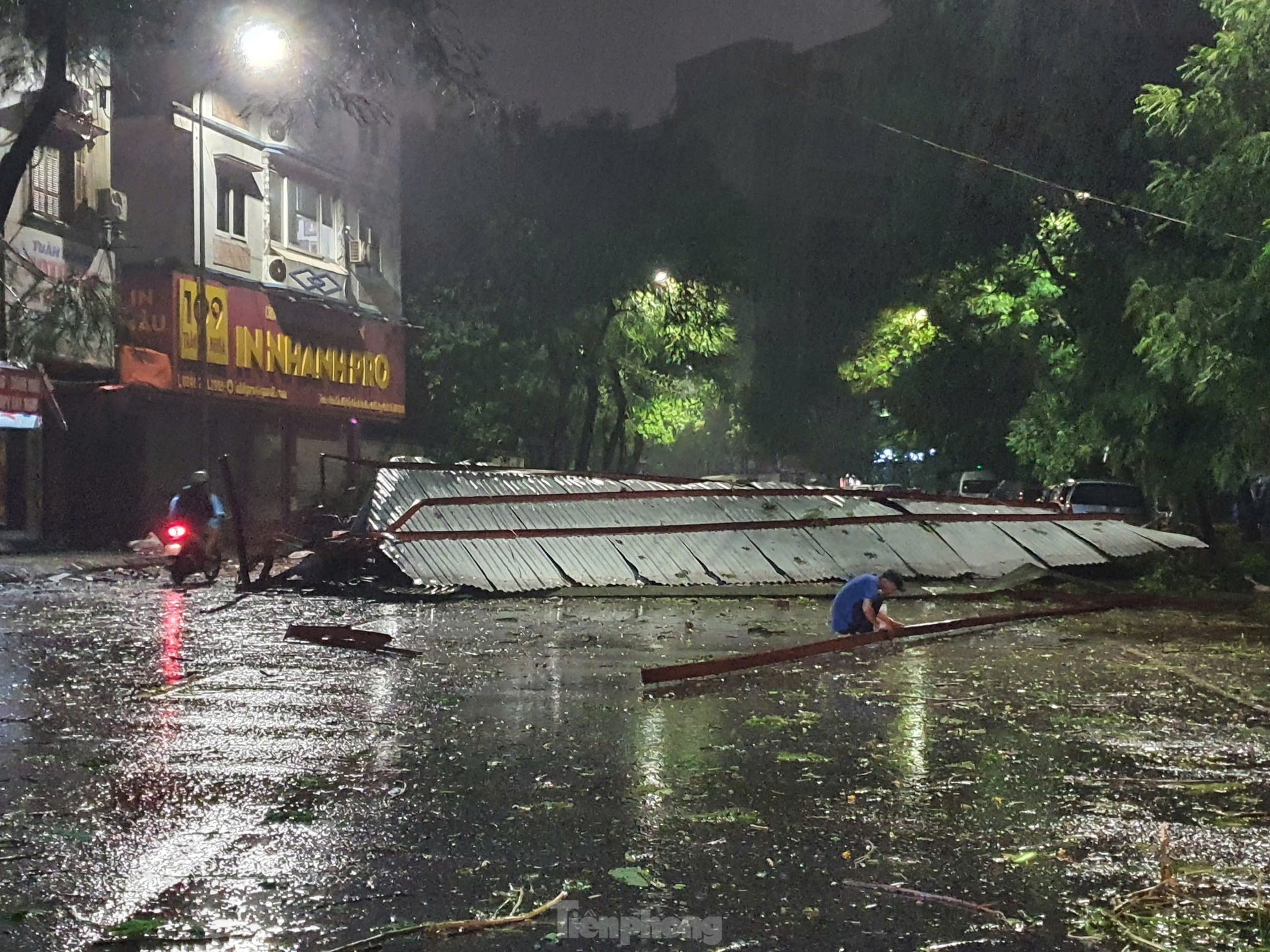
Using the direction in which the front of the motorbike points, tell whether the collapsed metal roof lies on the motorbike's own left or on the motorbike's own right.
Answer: on the motorbike's own right

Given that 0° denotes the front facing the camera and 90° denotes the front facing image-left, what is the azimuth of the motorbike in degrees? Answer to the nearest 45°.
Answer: approximately 225°

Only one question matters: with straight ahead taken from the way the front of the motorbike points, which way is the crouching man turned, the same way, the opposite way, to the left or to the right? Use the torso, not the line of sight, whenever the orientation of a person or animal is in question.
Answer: to the right

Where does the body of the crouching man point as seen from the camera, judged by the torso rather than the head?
to the viewer's right

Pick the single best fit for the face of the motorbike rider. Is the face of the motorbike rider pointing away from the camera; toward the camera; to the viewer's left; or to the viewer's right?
away from the camera

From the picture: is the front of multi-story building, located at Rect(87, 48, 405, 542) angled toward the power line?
yes

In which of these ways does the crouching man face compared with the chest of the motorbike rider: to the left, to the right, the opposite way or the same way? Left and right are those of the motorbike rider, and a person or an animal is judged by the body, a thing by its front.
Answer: to the right

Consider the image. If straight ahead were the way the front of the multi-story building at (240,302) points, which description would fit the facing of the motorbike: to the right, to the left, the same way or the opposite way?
to the left

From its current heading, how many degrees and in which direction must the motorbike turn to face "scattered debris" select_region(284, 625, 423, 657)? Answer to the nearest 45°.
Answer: approximately 135° to its right

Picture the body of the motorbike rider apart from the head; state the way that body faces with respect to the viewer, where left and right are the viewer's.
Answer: facing away from the viewer and to the right of the viewer

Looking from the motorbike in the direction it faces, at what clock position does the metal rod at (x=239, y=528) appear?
The metal rod is roughly at 4 o'clock from the motorbike.

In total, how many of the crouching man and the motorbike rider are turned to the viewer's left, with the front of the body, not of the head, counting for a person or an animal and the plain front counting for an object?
0

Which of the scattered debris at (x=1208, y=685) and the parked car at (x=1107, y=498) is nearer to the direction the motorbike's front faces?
the parked car

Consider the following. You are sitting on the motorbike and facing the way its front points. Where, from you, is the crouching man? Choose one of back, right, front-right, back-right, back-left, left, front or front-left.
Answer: right

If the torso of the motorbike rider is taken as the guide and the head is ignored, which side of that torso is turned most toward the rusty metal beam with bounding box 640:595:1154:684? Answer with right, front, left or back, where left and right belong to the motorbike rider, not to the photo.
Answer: right

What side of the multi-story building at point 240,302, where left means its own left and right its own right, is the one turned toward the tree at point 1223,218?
front

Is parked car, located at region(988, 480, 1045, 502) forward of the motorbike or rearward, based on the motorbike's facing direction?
forward
